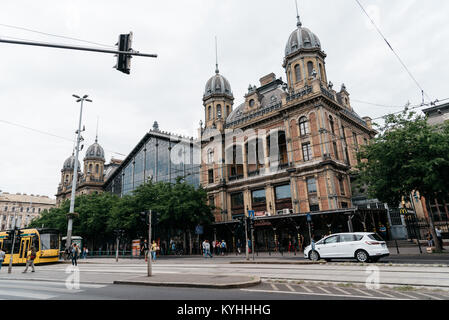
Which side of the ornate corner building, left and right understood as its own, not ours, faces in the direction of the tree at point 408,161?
left

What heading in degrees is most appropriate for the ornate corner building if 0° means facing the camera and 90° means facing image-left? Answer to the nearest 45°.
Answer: approximately 45°

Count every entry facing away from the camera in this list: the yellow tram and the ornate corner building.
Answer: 0

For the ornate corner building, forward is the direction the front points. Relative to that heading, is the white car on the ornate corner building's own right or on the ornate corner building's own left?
on the ornate corner building's own left

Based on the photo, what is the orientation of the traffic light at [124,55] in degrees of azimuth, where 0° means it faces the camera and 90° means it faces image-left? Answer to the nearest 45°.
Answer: approximately 135°

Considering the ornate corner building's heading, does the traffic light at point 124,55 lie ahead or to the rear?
ahead

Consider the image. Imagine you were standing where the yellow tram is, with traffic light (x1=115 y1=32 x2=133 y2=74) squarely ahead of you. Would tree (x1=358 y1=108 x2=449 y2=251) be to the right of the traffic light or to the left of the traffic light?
left

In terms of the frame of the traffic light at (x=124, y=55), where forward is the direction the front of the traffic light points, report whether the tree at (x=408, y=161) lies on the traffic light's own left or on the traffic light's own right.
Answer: on the traffic light's own right

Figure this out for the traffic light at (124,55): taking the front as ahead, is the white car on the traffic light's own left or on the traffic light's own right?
on the traffic light's own right
